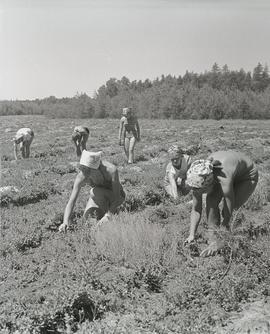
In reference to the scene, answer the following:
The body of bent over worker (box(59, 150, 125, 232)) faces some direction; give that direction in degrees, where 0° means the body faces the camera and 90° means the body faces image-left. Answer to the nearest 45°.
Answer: approximately 45°

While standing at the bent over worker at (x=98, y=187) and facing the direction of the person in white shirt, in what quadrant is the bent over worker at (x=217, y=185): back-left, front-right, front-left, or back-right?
back-right

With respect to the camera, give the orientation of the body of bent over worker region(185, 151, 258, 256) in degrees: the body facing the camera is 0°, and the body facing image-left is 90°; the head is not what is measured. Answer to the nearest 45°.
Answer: approximately 45°

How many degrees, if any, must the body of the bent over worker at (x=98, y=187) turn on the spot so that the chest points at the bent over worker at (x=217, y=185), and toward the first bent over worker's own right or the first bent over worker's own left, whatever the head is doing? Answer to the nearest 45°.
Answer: approximately 90° to the first bent over worker's own left

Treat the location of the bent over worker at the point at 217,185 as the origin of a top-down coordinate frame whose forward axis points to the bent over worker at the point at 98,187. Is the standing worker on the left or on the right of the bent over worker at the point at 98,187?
right

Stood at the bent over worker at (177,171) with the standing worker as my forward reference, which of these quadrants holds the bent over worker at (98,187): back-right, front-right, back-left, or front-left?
back-left

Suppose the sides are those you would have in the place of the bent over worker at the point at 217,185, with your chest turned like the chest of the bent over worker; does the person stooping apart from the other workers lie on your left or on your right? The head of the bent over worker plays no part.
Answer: on your right

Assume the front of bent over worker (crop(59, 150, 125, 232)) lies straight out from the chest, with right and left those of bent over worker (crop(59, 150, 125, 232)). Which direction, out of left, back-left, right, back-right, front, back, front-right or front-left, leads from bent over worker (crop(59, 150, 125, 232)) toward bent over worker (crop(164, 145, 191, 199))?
back
